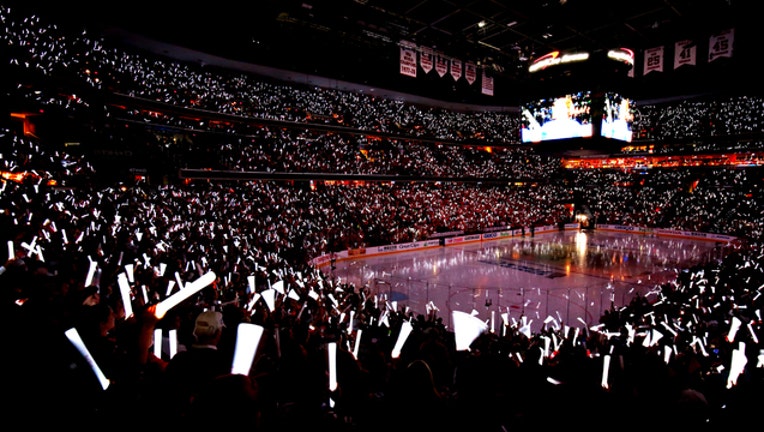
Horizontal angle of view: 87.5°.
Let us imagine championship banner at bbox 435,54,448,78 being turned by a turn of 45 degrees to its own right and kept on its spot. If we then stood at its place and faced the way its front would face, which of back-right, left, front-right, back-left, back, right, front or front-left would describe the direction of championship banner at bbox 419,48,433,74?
front-right

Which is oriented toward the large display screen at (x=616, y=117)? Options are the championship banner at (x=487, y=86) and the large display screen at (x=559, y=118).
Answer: the championship banner

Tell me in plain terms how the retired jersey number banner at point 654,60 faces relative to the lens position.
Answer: facing the viewer and to the left of the viewer

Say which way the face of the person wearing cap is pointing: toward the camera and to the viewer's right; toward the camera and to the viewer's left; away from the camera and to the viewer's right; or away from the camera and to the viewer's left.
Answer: away from the camera and to the viewer's right

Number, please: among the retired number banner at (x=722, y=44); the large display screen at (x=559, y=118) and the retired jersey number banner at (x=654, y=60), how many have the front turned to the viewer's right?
0

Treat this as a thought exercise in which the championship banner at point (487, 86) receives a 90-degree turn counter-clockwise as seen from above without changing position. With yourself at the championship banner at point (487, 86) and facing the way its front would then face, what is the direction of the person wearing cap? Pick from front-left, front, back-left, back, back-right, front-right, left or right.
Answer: back-right

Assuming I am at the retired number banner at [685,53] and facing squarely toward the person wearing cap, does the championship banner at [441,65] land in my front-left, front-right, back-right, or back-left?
front-right

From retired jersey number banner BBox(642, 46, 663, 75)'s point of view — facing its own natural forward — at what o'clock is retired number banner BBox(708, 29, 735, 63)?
retired number banner BBox(708, 29, 735, 63) is roughly at 9 o'clock from retired jersey number banner BBox(642, 46, 663, 75).

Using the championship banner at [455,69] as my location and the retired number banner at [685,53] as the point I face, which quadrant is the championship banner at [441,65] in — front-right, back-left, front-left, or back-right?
back-right

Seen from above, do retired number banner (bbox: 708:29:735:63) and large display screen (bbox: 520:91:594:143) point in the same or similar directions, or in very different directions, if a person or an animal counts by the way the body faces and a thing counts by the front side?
same or similar directions

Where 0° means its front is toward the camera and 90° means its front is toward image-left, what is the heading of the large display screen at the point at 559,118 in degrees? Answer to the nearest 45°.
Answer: approximately 45°

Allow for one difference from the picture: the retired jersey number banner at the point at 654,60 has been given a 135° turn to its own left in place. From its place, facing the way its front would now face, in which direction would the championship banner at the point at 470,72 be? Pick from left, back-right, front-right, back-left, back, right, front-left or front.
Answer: back

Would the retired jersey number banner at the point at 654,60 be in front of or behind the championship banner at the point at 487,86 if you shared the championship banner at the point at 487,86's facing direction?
in front

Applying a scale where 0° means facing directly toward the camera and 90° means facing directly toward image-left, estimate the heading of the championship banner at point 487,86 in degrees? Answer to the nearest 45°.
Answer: approximately 315°
